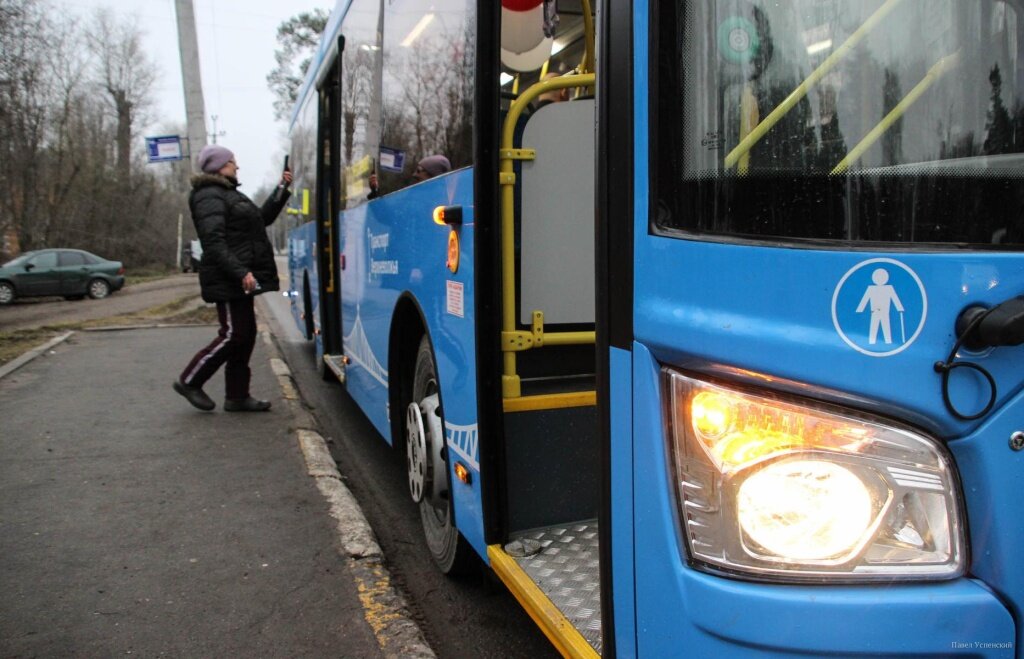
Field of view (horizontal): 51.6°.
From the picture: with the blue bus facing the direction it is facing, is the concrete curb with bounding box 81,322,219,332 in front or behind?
behind

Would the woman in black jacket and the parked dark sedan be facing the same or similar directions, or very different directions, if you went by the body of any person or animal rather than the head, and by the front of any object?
very different directions

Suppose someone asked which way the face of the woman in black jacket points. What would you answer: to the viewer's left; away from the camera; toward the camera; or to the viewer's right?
to the viewer's right

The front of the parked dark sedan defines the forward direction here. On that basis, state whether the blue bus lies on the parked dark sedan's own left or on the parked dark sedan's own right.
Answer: on the parked dark sedan's own left

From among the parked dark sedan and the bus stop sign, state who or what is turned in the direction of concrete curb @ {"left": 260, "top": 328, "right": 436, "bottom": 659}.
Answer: the bus stop sign

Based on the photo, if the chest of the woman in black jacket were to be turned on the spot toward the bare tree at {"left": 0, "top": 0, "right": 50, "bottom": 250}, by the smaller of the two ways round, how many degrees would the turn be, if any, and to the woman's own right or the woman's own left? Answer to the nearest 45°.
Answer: approximately 90° to the woman's own left

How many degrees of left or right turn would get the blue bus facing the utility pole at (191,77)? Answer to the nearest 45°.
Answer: approximately 180°

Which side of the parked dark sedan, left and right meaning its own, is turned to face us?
left

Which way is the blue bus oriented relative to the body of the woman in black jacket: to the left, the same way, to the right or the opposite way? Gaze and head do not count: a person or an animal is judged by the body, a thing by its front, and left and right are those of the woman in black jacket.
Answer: to the right
